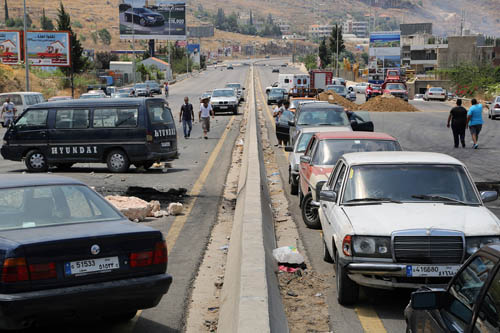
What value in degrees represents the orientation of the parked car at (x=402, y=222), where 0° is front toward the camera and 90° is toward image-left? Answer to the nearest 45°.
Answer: approximately 0°

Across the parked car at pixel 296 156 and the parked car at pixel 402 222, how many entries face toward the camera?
2

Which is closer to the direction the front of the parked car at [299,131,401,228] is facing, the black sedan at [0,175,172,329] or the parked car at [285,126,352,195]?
the black sedan

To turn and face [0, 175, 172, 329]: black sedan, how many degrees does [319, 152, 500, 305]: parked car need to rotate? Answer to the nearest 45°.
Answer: approximately 45° to its right

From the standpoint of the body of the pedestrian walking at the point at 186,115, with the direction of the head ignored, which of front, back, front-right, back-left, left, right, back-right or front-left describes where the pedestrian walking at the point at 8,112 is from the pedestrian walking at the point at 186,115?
back-right

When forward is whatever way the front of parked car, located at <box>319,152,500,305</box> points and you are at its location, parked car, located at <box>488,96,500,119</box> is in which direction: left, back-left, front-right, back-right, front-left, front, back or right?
back

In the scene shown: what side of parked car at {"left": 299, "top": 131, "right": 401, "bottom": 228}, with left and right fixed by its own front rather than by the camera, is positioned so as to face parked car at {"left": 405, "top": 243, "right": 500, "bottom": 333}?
front

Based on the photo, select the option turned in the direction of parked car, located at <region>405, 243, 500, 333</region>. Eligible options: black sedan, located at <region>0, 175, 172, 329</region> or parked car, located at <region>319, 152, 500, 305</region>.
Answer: parked car, located at <region>319, 152, 500, 305</region>

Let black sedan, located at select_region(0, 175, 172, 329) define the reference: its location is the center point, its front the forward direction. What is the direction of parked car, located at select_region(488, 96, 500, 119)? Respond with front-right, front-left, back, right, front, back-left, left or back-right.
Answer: right

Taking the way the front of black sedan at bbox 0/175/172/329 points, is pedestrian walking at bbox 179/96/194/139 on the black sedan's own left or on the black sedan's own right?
on the black sedan's own right

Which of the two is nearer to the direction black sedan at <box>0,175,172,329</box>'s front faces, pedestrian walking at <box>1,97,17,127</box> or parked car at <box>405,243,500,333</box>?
the pedestrian walking
